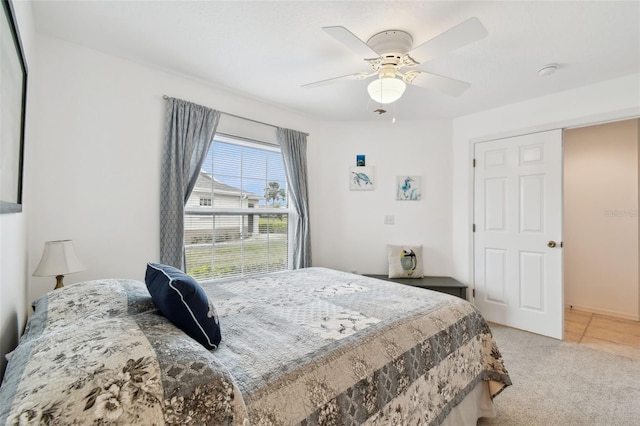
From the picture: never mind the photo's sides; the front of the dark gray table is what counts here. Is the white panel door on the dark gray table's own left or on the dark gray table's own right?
on the dark gray table's own left

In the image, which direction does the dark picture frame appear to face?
to the viewer's right

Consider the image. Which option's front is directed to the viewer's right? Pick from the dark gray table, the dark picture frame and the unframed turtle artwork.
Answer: the dark picture frame

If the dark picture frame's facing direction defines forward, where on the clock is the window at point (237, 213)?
The window is roughly at 11 o'clock from the dark picture frame.

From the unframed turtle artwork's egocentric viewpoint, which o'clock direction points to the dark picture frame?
The dark picture frame is roughly at 1 o'clock from the unframed turtle artwork.

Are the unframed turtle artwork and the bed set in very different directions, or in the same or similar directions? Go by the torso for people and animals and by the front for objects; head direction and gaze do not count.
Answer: very different directions

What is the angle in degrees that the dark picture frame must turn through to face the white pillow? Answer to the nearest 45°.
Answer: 0° — it already faces it

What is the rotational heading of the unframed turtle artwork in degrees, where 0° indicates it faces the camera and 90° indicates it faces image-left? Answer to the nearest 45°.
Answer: approximately 0°
